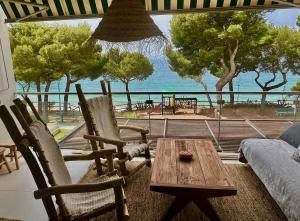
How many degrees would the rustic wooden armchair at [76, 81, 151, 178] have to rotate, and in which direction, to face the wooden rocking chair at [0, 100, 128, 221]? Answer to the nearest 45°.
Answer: approximately 45° to its right

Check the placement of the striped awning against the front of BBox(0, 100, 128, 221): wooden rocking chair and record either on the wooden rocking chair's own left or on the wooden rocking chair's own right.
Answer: on the wooden rocking chair's own left

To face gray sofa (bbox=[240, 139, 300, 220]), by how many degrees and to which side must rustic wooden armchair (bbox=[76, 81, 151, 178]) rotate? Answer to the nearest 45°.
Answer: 0° — it already faces it

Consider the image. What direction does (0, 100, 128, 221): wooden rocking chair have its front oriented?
to the viewer's right

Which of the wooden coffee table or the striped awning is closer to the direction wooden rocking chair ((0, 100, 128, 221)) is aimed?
the wooden coffee table

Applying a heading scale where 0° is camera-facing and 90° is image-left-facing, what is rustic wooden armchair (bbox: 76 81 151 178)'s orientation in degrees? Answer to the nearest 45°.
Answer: approximately 315°
